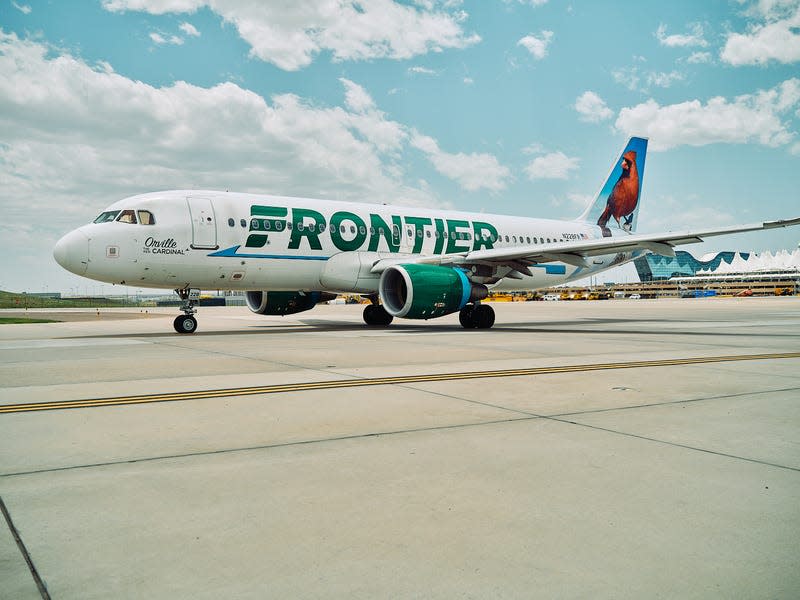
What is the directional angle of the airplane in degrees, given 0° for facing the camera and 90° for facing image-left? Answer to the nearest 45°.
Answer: approximately 45°
